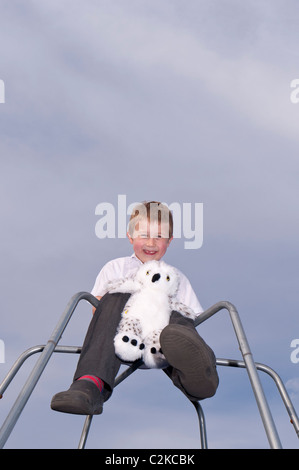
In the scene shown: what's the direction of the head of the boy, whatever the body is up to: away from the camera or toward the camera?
toward the camera

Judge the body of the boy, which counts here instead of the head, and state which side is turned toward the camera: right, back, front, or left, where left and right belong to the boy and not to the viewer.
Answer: front
